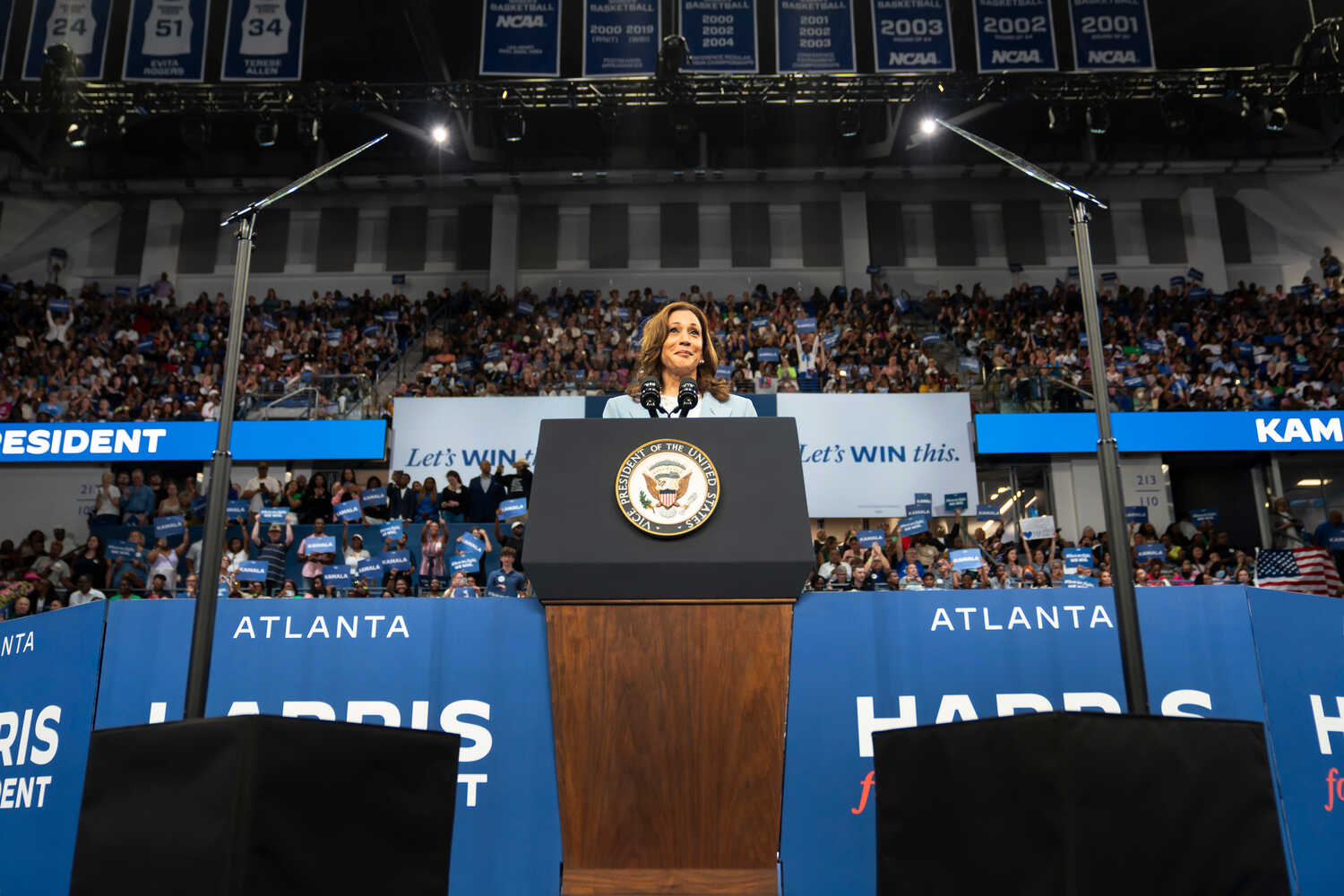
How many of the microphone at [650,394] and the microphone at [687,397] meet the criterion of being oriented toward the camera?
0

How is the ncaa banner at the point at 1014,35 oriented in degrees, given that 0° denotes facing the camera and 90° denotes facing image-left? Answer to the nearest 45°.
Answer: approximately 0°

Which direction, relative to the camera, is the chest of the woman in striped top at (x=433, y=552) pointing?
toward the camera

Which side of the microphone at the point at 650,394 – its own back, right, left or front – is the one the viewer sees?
back

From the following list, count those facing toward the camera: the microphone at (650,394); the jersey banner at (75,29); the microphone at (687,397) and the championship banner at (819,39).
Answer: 2

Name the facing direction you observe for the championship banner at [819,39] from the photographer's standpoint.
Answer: facing the viewer

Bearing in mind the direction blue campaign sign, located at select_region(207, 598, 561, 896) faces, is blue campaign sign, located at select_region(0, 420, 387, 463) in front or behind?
behind

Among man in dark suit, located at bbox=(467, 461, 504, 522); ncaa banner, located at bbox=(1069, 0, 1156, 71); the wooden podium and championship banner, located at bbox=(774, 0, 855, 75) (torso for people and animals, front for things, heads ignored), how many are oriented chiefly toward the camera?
4

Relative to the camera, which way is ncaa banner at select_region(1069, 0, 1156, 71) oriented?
toward the camera

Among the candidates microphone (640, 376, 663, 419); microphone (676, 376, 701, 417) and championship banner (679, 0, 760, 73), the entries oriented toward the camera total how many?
1

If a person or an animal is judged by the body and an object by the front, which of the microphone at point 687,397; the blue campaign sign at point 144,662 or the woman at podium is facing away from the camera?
the microphone

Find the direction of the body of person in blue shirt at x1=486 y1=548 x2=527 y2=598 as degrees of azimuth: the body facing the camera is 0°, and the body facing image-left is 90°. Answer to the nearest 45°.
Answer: approximately 0°
